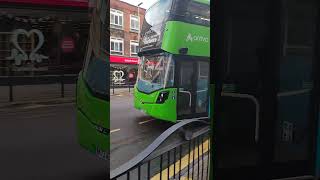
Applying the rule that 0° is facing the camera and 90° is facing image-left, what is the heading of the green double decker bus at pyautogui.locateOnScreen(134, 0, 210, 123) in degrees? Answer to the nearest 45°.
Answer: approximately 45°
